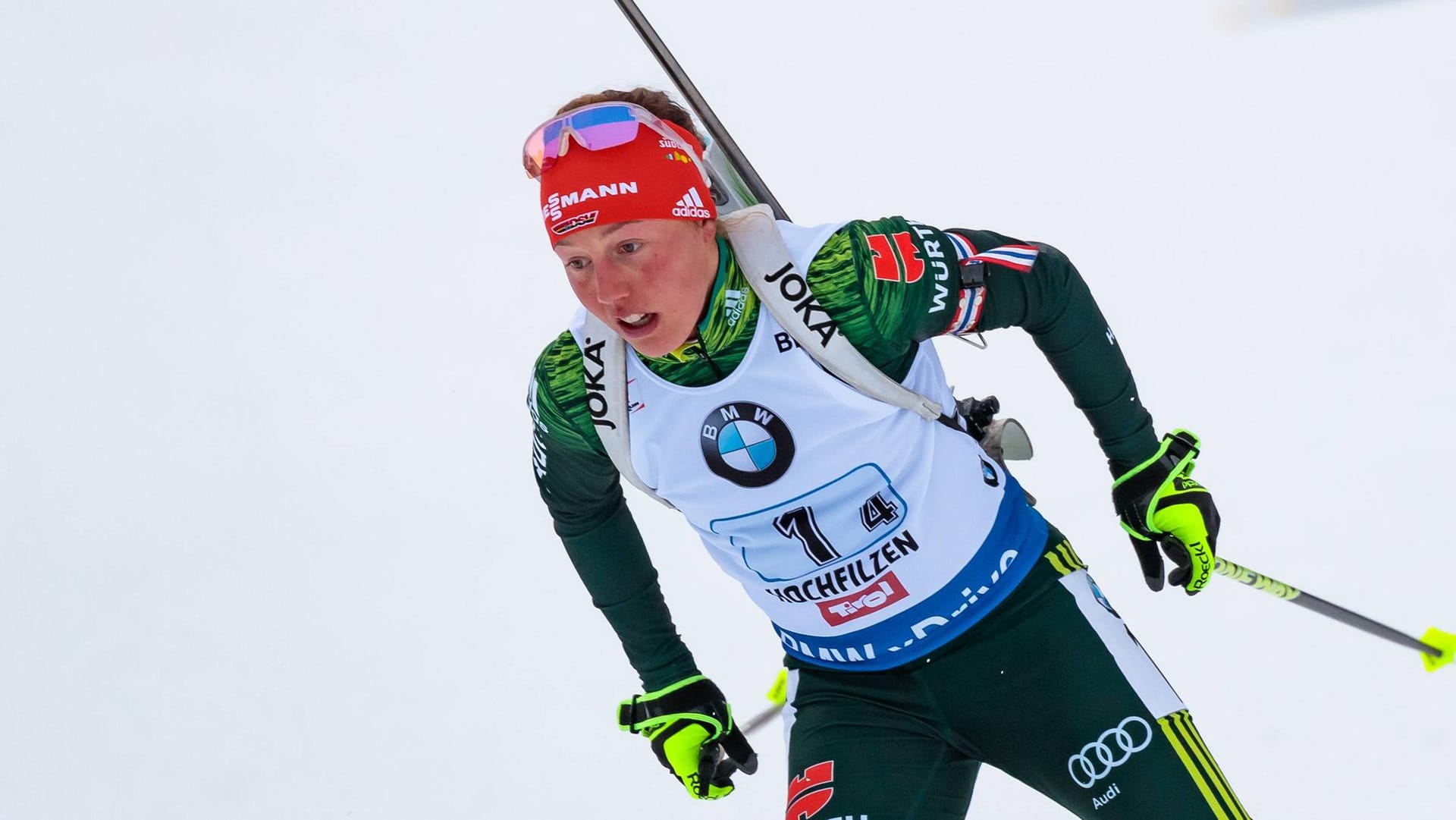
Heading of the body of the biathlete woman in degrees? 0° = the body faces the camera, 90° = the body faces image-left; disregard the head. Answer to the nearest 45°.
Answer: approximately 45°
